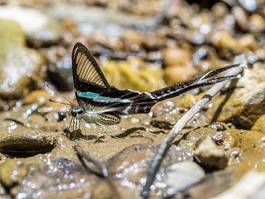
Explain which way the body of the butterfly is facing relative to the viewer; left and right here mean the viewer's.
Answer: facing to the left of the viewer

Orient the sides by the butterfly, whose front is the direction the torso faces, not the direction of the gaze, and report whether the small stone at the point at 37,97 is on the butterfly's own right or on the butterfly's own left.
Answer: on the butterfly's own right

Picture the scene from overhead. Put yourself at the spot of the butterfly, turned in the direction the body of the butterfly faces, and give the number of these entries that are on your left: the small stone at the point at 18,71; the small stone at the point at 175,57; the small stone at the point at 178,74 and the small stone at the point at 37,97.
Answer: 0

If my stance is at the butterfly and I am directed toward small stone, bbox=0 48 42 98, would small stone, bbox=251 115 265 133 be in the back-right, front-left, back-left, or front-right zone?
back-right

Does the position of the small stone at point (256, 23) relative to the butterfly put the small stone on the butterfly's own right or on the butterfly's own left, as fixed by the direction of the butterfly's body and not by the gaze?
on the butterfly's own right

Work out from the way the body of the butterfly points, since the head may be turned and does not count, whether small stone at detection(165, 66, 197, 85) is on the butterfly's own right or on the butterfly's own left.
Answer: on the butterfly's own right

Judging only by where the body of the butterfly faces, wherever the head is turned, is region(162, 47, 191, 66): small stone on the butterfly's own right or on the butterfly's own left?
on the butterfly's own right

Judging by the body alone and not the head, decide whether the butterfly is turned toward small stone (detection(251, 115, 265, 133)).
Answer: no

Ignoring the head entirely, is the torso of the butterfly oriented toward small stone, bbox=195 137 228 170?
no

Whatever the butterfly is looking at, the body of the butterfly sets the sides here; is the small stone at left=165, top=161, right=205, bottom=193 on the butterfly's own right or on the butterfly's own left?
on the butterfly's own left

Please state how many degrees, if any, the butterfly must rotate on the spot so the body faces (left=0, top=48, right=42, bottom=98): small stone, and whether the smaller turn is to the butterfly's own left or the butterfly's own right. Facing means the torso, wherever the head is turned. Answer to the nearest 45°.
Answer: approximately 45° to the butterfly's own right

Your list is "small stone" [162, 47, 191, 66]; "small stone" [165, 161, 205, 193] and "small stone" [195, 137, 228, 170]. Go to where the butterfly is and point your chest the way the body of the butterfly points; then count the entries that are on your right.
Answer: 1

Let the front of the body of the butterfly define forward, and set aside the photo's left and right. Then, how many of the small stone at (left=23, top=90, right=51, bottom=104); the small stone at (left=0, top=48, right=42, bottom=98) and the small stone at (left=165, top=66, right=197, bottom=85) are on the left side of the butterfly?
0
